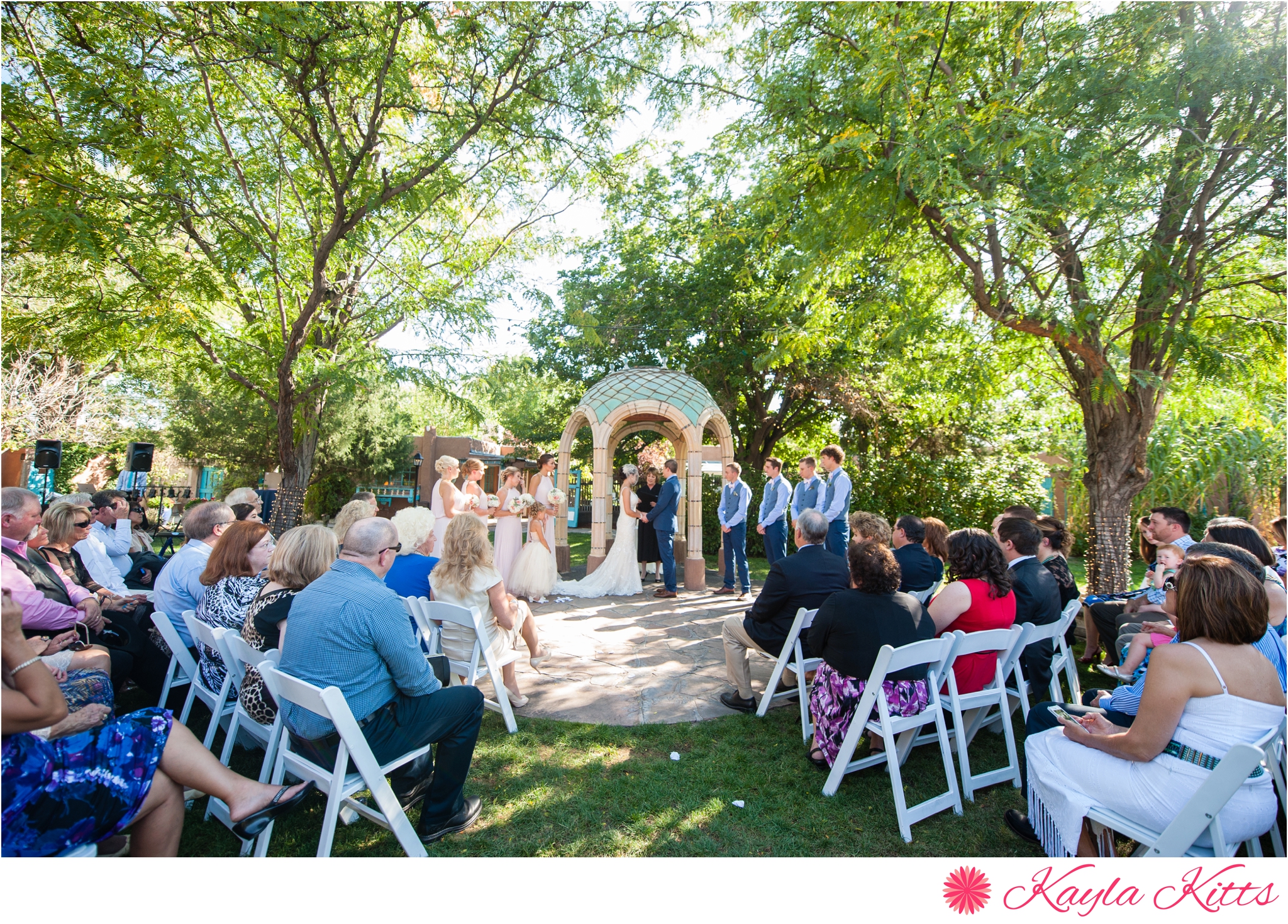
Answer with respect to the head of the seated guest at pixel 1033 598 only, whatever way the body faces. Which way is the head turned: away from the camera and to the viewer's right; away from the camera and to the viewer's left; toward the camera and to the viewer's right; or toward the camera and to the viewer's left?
away from the camera and to the viewer's left

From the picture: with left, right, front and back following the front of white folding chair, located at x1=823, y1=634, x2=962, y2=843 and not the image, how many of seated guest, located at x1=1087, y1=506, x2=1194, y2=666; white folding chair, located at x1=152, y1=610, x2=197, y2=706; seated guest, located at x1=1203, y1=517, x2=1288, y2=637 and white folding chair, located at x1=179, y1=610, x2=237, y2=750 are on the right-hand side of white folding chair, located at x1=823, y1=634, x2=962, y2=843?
2

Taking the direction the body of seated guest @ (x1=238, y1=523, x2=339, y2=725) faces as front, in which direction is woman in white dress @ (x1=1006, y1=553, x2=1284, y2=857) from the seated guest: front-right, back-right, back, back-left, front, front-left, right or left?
right

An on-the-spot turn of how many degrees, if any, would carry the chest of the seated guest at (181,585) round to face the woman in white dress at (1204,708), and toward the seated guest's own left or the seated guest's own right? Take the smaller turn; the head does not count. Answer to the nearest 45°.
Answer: approximately 90° to the seated guest's own right

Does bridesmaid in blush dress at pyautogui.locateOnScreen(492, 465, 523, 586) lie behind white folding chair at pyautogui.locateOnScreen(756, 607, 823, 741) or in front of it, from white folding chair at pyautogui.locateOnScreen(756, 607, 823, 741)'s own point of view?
in front

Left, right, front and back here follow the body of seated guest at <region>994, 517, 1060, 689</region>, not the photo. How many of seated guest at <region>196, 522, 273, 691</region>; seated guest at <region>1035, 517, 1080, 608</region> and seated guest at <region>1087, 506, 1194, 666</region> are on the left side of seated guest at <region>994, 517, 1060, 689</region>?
1

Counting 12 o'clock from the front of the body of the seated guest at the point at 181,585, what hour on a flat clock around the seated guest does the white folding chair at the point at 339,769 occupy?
The white folding chair is roughly at 4 o'clock from the seated guest.

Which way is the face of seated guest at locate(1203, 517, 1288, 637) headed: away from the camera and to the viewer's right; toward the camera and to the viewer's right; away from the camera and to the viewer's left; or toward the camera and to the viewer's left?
away from the camera and to the viewer's left

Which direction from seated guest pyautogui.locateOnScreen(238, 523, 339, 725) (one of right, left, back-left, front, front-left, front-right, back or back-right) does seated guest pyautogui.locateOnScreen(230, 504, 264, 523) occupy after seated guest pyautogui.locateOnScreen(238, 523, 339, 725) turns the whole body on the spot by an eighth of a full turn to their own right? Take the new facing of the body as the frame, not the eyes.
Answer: left

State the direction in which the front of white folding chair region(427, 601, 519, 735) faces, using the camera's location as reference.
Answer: facing away from the viewer and to the right of the viewer

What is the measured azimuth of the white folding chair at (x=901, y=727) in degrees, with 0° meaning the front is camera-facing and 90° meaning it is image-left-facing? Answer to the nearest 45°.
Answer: approximately 135°

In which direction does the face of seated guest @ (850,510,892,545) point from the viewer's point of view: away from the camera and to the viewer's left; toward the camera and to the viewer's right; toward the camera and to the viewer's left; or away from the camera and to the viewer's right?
away from the camera and to the viewer's left

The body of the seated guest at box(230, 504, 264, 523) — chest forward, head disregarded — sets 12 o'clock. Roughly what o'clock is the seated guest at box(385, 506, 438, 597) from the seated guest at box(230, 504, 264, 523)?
the seated guest at box(385, 506, 438, 597) is roughly at 2 o'clock from the seated guest at box(230, 504, 264, 523).

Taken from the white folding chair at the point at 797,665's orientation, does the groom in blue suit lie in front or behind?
in front
